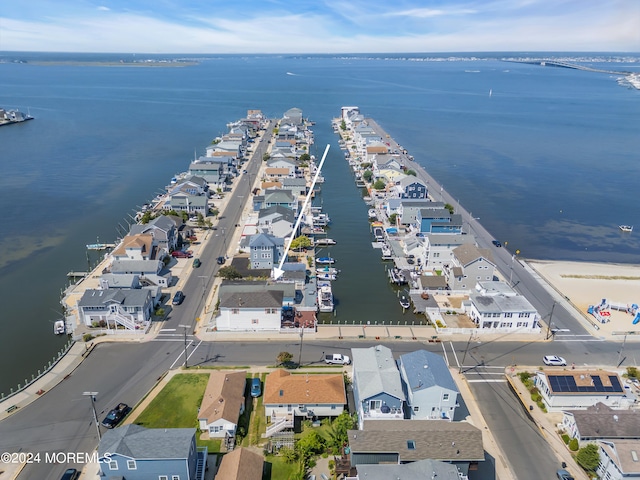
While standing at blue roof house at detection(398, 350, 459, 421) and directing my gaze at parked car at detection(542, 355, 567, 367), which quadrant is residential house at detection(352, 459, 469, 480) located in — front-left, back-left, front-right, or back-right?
back-right

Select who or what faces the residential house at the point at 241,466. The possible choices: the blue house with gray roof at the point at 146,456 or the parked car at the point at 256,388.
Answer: the parked car

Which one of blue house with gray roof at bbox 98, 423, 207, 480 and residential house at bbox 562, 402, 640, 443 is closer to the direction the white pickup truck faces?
the residential house

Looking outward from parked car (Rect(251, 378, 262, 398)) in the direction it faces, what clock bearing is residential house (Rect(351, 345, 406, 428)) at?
The residential house is roughly at 10 o'clock from the parked car.

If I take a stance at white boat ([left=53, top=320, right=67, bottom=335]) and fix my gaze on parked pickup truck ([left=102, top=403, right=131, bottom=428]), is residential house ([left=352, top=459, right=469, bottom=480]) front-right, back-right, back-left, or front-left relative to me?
front-left

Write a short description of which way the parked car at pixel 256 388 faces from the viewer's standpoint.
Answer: facing the viewer

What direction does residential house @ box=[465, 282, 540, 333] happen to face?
toward the camera
